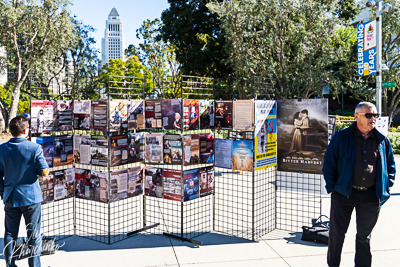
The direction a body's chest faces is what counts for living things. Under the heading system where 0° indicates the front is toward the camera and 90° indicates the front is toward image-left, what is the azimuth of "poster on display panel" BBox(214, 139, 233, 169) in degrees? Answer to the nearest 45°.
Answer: approximately 45°

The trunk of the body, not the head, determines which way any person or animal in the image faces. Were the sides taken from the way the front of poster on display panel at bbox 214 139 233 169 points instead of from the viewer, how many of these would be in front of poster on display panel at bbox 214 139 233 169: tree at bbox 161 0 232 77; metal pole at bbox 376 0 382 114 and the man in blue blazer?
1

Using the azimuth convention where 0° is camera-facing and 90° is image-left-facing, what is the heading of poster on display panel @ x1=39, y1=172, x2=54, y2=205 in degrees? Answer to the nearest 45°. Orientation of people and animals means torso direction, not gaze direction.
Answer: approximately 315°

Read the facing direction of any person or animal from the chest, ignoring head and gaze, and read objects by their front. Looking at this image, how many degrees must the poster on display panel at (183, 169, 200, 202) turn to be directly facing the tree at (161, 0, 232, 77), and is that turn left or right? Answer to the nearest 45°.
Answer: approximately 135° to its left

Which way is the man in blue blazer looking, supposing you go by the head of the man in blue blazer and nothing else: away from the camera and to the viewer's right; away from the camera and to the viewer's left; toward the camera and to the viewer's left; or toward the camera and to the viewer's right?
away from the camera and to the viewer's right

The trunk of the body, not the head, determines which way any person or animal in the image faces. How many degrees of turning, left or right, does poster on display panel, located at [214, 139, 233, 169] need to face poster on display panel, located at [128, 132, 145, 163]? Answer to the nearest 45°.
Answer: approximately 45° to its right

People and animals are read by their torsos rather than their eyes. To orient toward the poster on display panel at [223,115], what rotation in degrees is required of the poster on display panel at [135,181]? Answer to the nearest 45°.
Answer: approximately 45° to its left

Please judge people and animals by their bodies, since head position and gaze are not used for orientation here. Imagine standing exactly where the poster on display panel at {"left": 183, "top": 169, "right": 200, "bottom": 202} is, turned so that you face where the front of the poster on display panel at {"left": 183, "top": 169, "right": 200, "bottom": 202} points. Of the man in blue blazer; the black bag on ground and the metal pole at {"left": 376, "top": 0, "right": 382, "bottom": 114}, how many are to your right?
1

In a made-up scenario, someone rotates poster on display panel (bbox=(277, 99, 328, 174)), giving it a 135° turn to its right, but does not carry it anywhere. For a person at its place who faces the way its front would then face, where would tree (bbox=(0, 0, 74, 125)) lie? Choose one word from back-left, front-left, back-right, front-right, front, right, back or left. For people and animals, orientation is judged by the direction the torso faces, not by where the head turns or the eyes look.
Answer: front

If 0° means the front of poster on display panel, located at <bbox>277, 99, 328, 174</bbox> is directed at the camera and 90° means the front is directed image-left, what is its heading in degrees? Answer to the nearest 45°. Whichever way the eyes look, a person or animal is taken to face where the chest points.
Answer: approximately 0°
